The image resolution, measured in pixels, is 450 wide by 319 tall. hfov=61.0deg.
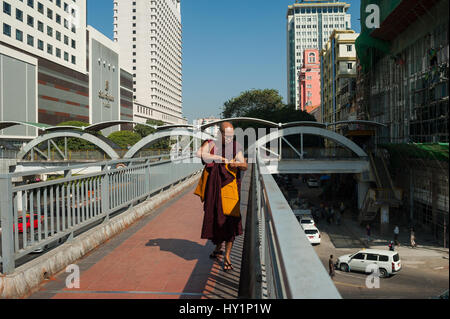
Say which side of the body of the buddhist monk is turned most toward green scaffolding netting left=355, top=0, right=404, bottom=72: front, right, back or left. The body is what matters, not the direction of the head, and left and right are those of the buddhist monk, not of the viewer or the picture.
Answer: back

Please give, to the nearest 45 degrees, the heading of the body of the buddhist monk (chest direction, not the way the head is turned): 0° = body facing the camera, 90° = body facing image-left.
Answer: approximately 0°

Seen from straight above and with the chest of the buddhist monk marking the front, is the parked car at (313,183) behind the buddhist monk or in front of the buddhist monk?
behind

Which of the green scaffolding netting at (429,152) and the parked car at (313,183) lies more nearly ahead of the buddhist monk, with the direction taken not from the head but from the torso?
the green scaffolding netting

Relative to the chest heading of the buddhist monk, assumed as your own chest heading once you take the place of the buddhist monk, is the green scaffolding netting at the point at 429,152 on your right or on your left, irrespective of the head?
on your left
